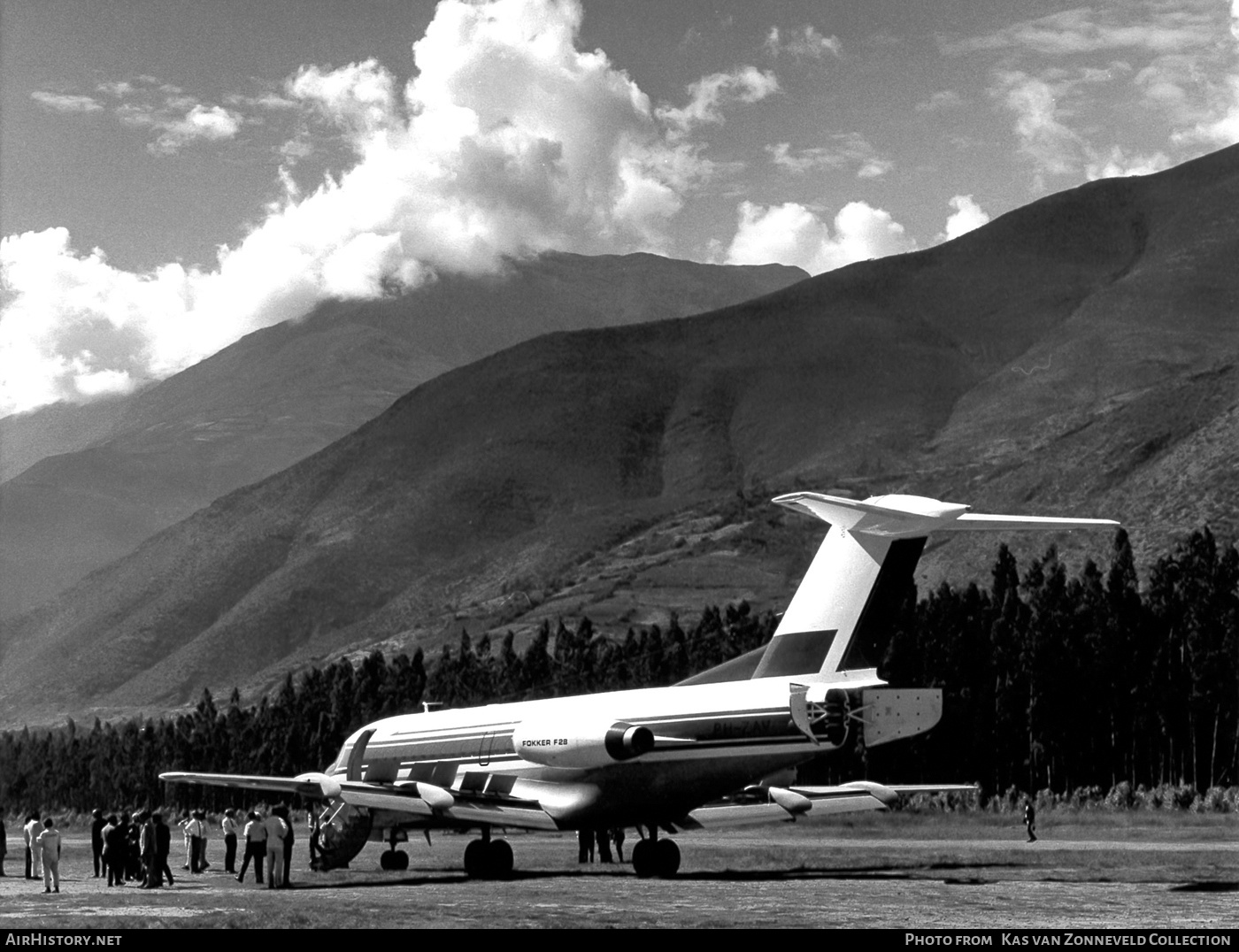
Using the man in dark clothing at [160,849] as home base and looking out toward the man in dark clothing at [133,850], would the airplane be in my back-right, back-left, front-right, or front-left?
back-right

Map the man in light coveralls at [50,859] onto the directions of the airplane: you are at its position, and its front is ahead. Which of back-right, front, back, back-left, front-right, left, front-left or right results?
front-left

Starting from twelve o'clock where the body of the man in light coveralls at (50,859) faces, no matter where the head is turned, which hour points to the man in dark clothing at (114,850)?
The man in dark clothing is roughly at 1 o'clock from the man in light coveralls.

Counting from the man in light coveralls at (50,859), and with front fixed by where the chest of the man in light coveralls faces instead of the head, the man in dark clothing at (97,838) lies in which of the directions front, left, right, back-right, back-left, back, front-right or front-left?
front

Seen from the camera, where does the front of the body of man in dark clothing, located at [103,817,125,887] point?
away from the camera

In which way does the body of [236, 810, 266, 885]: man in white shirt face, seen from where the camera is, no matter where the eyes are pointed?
away from the camera

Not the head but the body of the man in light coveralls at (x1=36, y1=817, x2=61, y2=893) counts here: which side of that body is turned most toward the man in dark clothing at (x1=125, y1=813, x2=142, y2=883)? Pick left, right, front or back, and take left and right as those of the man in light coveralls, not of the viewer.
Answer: front

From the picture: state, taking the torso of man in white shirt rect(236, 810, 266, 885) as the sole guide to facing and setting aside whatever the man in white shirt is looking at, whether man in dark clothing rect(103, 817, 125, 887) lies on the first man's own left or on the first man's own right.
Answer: on the first man's own left

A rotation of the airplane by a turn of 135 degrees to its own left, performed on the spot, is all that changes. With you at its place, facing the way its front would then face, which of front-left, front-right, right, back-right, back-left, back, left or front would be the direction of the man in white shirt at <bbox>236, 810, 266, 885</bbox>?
right

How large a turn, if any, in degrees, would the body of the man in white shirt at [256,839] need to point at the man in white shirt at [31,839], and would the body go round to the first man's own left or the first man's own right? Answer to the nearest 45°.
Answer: approximately 45° to the first man's own left

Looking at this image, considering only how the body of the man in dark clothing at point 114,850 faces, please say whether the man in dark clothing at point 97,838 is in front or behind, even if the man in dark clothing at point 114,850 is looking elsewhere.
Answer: in front
